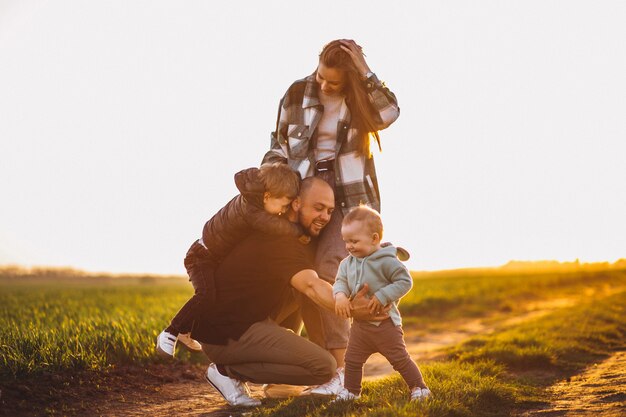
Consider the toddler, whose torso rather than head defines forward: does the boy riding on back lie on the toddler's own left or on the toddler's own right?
on the toddler's own right

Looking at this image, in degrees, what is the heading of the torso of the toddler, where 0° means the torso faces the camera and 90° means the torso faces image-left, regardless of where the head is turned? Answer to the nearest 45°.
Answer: approximately 45°

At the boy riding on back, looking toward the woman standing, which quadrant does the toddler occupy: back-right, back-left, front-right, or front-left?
front-right

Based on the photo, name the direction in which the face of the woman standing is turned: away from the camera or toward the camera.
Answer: toward the camera

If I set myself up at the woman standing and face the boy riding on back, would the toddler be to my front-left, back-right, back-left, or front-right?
front-left

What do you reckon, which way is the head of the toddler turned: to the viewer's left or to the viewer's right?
to the viewer's left
